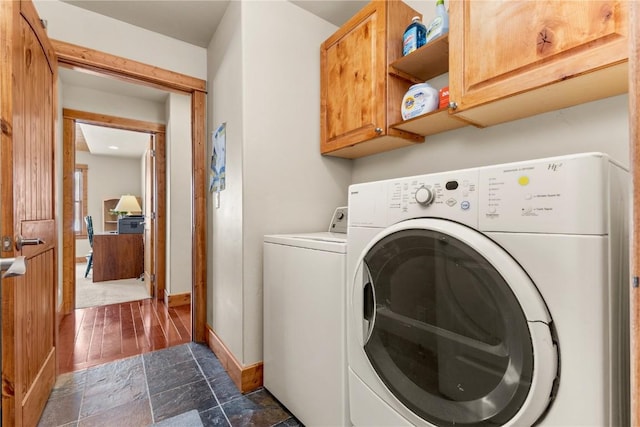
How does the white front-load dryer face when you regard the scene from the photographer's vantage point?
facing the viewer and to the left of the viewer

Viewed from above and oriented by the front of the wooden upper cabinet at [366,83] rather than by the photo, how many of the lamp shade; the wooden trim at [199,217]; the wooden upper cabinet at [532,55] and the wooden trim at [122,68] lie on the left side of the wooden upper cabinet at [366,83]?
1

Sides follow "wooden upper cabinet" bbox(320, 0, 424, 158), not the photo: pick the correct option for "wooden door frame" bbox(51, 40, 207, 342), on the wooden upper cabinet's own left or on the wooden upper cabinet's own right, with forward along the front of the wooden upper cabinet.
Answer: on the wooden upper cabinet's own right

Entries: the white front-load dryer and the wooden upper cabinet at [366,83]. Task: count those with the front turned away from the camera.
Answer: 0

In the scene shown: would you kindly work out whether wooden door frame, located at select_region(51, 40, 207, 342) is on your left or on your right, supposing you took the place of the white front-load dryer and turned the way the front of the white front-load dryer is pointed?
on your right

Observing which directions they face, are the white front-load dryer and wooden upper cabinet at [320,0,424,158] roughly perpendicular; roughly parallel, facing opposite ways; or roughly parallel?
roughly parallel

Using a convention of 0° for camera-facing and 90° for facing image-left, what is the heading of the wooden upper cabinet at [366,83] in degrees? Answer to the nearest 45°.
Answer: approximately 45°

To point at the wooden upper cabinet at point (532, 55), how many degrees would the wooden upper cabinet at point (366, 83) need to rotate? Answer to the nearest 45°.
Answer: approximately 90° to its left

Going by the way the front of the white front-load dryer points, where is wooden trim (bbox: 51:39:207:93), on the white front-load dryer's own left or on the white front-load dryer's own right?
on the white front-load dryer's own right

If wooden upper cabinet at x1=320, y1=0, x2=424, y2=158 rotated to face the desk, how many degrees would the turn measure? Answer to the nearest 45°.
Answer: approximately 90° to its right

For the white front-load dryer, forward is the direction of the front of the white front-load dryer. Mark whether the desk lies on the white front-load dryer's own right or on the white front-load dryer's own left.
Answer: on the white front-load dryer's own right
